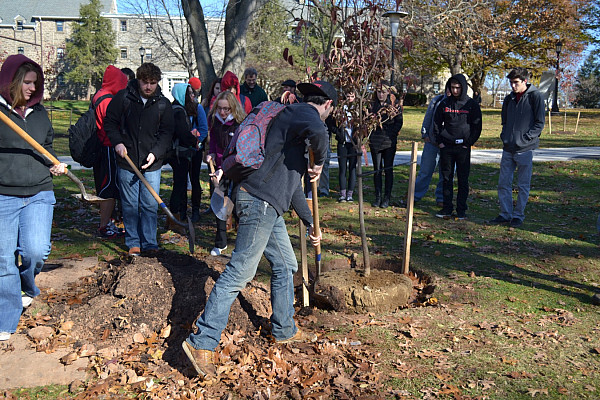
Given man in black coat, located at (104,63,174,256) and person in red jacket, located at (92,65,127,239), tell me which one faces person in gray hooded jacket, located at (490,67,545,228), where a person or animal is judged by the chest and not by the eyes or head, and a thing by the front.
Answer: the person in red jacket

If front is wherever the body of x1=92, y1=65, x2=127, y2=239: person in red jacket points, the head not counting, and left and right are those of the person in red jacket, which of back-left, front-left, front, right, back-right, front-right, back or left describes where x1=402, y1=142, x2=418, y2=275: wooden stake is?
front-right

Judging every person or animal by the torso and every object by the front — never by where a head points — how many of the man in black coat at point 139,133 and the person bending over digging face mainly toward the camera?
1

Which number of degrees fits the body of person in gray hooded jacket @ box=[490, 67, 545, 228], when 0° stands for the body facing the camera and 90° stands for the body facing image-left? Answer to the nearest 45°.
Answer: approximately 45°

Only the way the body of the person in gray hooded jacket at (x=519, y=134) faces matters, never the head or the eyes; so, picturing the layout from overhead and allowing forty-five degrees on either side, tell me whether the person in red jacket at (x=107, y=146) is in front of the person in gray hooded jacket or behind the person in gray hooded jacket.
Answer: in front

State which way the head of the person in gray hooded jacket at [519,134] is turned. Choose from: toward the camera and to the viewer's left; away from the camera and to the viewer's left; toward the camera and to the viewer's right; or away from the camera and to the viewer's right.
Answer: toward the camera and to the viewer's left

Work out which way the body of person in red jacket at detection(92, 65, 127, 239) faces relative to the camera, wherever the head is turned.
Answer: to the viewer's right

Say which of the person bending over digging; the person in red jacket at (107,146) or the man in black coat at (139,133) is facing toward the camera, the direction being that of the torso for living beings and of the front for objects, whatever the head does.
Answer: the man in black coat

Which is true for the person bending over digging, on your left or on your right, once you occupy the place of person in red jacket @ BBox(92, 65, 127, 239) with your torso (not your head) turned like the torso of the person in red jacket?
on your right

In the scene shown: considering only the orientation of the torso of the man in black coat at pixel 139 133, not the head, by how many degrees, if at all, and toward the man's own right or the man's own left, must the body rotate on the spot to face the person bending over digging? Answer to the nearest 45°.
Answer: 0° — they already face them

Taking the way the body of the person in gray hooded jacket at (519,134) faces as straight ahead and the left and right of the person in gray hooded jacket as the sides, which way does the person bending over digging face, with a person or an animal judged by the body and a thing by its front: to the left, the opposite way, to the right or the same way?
the opposite way

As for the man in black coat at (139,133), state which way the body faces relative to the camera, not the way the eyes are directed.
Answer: toward the camera

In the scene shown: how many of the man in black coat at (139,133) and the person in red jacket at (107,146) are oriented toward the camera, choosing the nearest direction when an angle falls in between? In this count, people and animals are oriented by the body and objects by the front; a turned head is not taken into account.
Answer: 1
